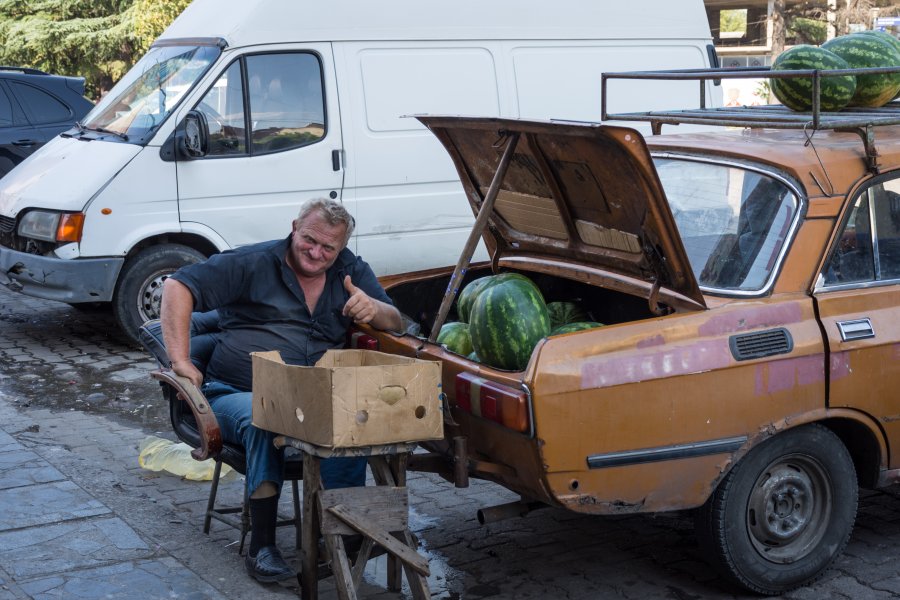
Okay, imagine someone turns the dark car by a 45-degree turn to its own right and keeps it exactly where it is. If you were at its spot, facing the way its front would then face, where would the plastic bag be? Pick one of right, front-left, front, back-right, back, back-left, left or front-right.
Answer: back-left

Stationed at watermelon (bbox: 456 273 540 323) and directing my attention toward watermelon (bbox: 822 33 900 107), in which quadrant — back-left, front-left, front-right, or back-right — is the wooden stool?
back-right

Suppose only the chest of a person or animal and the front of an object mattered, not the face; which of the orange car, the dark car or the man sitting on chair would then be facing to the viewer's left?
the dark car

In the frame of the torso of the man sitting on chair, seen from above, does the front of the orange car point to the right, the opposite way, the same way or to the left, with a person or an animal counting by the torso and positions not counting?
to the left

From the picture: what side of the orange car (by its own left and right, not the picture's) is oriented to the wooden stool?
back

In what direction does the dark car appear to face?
to the viewer's left

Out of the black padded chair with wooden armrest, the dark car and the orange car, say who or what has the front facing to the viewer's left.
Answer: the dark car

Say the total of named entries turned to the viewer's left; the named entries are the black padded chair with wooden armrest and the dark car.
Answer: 1

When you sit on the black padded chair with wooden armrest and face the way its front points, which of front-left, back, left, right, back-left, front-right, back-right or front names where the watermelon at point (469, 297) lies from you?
front-left

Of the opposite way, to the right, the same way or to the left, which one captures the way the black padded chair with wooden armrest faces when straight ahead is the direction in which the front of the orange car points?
to the right

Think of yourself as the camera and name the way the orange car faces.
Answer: facing away from the viewer and to the right of the viewer

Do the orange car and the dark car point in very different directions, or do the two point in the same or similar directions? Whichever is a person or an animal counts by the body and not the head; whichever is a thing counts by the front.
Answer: very different directions

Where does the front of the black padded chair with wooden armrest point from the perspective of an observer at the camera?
facing the viewer and to the right of the viewer

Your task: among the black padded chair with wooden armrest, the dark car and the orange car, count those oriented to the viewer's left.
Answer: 1

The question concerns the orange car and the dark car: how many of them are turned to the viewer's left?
1

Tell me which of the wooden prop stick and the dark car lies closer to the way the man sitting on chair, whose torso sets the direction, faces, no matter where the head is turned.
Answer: the wooden prop stick

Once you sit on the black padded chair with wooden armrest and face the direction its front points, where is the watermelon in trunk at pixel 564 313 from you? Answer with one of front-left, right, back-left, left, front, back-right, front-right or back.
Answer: front-left
